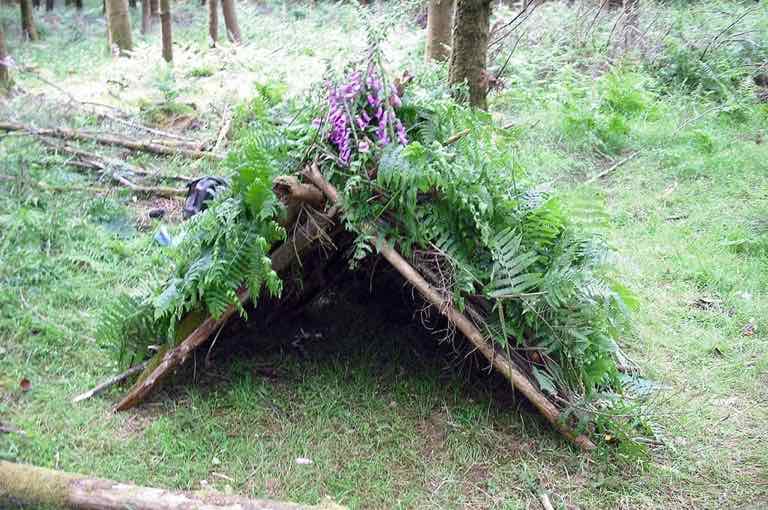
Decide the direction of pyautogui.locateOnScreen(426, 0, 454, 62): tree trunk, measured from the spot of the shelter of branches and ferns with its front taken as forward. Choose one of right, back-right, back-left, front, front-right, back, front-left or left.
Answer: back

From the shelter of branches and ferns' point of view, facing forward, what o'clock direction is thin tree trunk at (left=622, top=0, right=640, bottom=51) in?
The thin tree trunk is roughly at 7 o'clock from the shelter of branches and ferns.

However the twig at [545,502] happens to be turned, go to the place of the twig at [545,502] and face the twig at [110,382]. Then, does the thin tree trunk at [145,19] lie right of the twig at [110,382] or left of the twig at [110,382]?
right

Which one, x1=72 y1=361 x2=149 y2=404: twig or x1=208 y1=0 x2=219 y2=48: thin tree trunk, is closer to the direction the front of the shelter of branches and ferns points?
the twig

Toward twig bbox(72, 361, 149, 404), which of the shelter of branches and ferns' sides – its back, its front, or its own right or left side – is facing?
right

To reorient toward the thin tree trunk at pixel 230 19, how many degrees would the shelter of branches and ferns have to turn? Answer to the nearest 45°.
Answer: approximately 180°

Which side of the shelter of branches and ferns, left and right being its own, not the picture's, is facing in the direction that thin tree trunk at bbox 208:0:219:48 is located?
back

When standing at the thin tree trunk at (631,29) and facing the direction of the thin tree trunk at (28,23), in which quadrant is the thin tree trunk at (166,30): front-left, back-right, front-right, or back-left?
front-left

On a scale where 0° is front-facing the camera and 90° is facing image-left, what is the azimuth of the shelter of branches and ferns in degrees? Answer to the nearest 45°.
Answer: approximately 0°

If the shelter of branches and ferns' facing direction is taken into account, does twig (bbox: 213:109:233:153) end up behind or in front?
behind

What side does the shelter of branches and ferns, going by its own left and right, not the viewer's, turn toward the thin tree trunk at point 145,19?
back

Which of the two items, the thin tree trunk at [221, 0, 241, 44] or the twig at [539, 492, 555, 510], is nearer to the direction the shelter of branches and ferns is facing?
the twig

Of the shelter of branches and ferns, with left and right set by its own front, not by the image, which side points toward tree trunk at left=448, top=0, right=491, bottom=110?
back

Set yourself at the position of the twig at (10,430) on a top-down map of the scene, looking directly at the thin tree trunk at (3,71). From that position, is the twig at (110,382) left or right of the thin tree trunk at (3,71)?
right

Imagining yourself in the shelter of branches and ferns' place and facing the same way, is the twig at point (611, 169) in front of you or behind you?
behind

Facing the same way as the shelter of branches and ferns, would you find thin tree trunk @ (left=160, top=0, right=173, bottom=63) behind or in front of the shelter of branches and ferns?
behind
